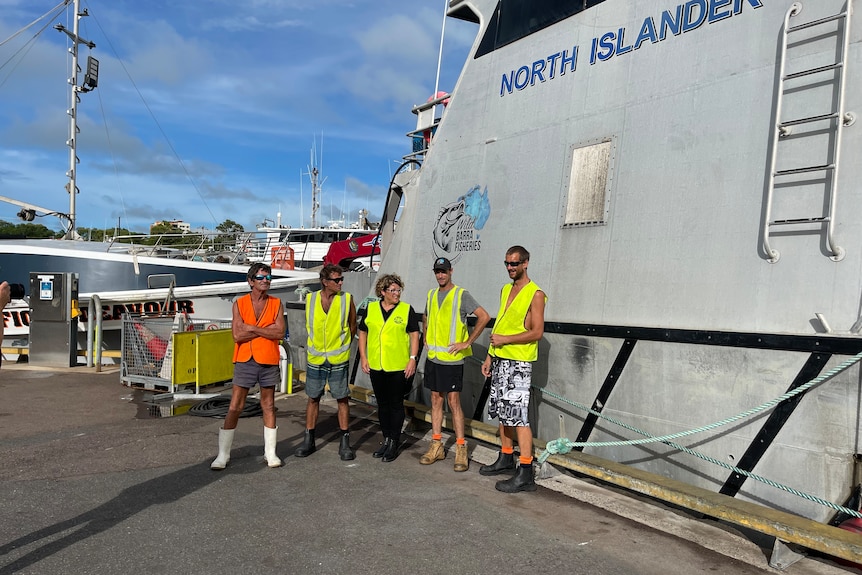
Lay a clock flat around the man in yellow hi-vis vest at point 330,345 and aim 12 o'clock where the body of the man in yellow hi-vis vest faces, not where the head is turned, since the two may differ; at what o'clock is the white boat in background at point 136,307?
The white boat in background is roughly at 5 o'clock from the man in yellow hi-vis vest.

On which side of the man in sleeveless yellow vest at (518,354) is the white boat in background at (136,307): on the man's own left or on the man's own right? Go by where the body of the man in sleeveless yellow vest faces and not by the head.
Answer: on the man's own right

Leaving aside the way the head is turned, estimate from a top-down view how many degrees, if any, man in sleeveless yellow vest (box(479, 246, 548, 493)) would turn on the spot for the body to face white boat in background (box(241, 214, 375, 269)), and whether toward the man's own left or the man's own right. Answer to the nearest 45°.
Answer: approximately 90° to the man's own right

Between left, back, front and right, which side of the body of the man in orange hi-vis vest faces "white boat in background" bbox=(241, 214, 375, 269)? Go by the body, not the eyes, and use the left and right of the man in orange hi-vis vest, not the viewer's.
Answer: back

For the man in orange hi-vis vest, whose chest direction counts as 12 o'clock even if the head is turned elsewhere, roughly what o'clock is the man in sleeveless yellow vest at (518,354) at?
The man in sleeveless yellow vest is roughly at 10 o'clock from the man in orange hi-vis vest.

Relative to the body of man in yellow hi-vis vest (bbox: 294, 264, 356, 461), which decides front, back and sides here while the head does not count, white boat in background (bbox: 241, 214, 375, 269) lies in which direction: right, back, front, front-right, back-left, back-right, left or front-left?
back

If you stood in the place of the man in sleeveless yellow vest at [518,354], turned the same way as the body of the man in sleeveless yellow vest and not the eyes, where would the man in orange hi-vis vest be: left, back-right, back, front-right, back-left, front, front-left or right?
front-right

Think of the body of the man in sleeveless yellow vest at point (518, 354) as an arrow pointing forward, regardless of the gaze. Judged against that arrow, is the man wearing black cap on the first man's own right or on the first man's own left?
on the first man's own right

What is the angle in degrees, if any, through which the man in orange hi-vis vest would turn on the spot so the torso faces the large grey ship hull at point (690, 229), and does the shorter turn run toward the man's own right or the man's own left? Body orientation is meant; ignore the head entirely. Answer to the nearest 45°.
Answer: approximately 45° to the man's own left
